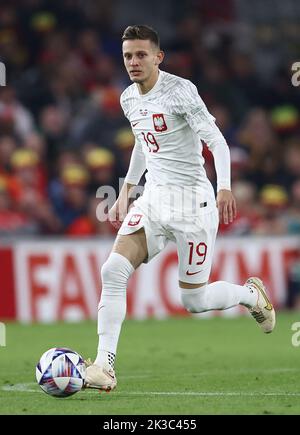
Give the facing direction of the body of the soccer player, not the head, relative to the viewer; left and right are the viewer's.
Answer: facing the viewer and to the left of the viewer

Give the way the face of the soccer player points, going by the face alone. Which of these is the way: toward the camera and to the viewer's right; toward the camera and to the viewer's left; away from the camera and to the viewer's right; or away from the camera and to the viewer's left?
toward the camera and to the viewer's left
